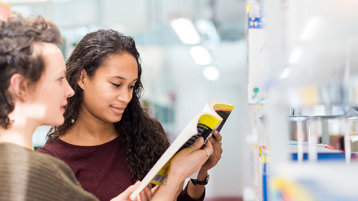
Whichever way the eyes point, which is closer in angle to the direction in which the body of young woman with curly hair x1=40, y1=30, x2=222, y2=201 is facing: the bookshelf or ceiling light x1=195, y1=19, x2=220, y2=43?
the bookshelf

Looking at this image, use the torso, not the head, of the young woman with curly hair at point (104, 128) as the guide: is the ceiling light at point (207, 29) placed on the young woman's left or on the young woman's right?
on the young woman's left

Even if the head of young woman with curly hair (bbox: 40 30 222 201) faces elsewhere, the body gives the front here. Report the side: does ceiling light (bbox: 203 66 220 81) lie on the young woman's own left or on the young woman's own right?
on the young woman's own left

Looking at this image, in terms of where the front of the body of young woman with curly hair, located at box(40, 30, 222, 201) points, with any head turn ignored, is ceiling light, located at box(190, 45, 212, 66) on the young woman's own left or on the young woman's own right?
on the young woman's own left

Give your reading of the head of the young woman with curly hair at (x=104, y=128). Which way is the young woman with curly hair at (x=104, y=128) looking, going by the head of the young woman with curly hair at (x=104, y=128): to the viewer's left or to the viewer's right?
to the viewer's right

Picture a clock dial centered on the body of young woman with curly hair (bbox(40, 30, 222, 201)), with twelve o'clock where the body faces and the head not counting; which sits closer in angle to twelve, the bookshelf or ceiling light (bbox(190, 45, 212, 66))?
the bookshelf

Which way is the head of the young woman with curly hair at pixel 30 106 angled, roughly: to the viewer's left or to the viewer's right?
to the viewer's right
